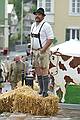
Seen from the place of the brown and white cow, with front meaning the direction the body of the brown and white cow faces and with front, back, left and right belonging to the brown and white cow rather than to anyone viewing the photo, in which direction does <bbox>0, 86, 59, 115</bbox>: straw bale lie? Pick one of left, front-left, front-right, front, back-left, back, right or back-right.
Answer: front-left

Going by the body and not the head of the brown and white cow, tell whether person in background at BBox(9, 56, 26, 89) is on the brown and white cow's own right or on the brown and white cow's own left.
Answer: on the brown and white cow's own right
